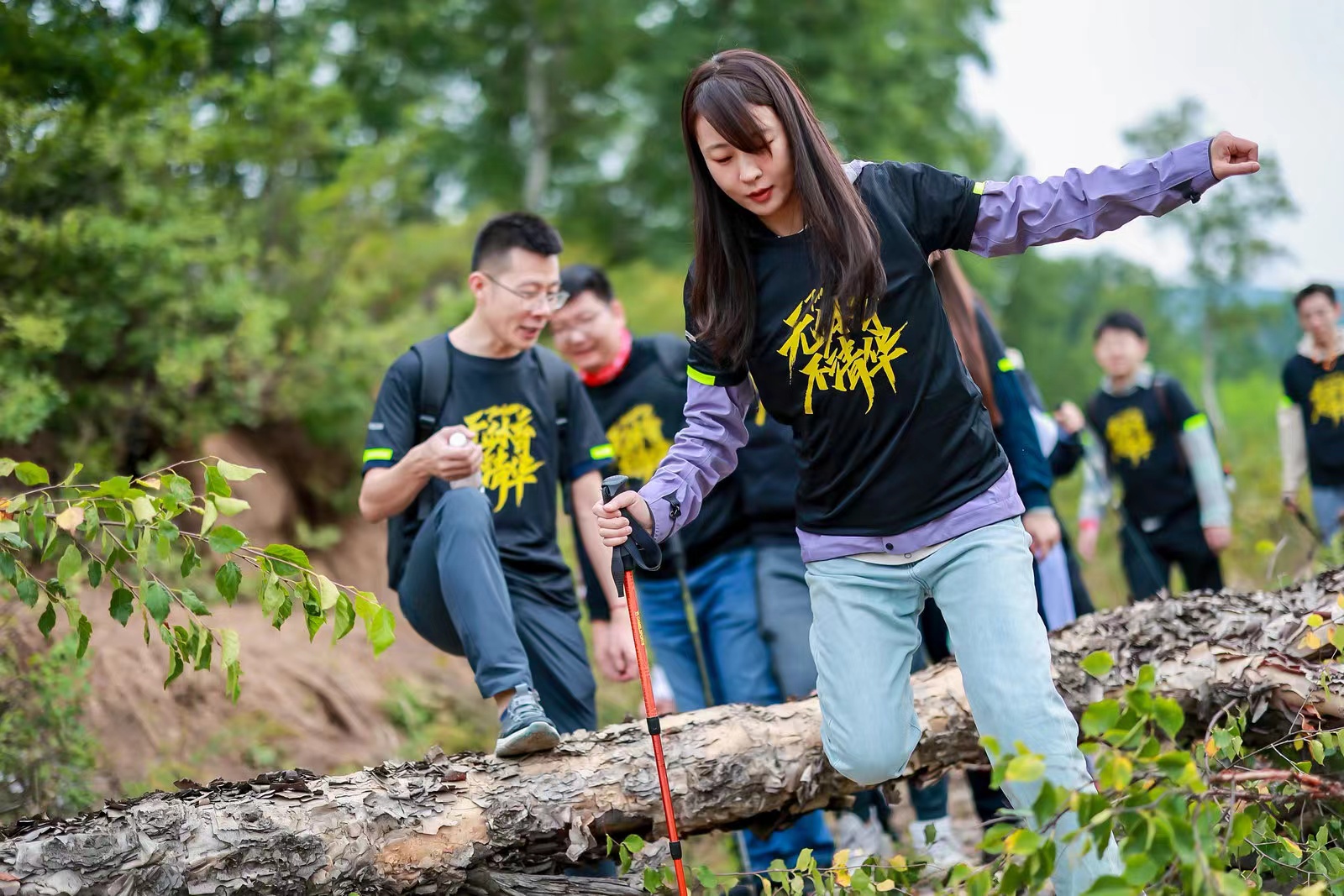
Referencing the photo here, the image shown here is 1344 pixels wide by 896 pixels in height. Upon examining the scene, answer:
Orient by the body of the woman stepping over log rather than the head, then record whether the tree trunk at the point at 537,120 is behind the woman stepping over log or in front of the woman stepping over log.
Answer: behind

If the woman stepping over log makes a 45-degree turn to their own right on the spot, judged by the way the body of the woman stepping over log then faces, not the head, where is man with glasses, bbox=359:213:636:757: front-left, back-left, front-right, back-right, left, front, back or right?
right

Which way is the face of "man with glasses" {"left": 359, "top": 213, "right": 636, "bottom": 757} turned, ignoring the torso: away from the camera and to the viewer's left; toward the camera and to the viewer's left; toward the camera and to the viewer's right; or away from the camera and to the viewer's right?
toward the camera and to the viewer's right

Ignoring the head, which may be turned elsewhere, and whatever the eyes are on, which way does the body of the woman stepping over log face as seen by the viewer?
toward the camera

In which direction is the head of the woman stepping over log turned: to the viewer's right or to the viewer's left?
to the viewer's left

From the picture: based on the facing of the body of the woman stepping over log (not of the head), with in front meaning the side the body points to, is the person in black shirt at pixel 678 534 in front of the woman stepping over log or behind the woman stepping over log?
behind

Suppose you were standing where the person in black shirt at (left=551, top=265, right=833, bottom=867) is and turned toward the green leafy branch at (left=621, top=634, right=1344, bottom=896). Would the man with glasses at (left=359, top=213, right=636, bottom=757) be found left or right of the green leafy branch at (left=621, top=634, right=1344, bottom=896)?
right
